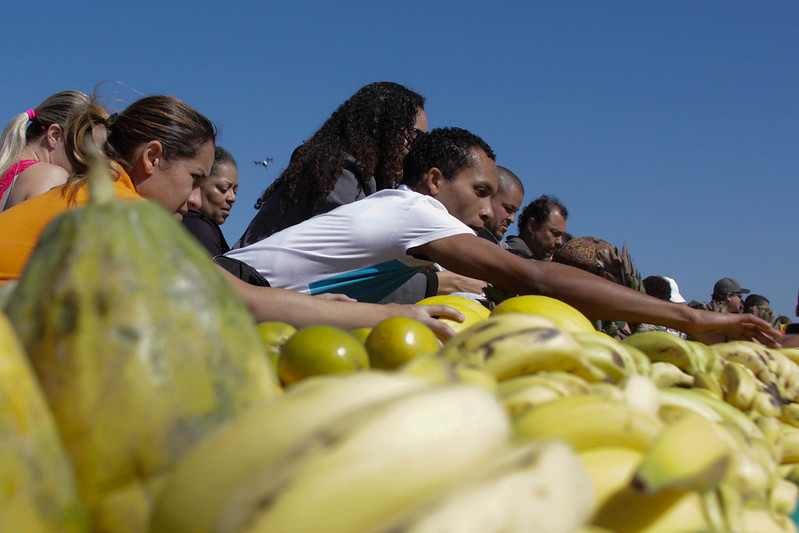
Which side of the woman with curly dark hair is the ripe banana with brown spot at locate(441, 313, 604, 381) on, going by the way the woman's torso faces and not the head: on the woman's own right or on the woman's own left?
on the woman's own right

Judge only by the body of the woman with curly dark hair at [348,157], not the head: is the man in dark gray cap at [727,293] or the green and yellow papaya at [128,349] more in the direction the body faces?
the man in dark gray cap

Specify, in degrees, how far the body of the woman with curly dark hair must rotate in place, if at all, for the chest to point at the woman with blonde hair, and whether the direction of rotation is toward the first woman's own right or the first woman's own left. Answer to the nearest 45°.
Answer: approximately 180°

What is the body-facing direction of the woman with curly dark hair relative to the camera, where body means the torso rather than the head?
to the viewer's right

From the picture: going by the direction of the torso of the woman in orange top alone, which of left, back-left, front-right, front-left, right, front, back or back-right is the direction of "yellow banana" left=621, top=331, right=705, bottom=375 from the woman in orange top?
front-right

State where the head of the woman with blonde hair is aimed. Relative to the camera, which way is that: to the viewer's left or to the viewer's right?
to the viewer's right

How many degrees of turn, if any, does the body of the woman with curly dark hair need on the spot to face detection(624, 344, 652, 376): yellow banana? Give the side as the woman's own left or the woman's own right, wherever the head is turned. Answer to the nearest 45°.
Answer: approximately 90° to the woman's own right

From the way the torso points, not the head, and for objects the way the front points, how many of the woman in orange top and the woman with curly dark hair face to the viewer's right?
2

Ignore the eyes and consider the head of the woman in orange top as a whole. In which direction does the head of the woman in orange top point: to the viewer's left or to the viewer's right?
to the viewer's right

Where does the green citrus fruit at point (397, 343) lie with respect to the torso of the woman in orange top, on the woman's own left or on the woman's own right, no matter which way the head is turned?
on the woman's own right

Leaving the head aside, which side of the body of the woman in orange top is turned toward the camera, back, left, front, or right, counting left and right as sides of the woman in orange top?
right

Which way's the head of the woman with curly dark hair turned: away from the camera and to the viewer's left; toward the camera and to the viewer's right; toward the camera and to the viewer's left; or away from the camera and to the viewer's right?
away from the camera and to the viewer's right

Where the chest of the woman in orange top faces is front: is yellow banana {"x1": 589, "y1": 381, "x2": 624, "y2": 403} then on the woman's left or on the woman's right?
on the woman's right

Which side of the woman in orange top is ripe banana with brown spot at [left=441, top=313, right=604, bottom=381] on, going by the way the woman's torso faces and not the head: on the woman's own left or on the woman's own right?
on the woman's own right
